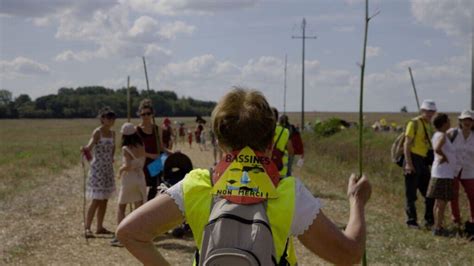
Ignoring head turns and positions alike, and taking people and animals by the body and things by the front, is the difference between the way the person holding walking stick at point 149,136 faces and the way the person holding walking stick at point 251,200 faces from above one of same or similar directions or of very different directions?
very different directions

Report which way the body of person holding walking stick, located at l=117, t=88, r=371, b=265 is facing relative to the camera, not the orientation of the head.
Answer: away from the camera

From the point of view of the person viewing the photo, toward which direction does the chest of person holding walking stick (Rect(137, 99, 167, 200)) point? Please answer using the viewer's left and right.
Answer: facing the viewer

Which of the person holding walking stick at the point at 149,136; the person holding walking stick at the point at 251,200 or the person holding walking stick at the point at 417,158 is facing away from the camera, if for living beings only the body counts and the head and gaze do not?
the person holding walking stick at the point at 251,200

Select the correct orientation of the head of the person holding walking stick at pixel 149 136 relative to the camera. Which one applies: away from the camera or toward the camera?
toward the camera

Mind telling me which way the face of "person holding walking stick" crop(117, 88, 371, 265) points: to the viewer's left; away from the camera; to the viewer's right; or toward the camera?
away from the camera

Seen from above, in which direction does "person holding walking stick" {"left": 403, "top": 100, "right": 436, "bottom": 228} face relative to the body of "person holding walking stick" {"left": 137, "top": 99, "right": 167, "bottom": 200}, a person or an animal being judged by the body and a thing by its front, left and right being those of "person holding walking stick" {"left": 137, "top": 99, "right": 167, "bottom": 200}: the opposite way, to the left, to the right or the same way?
the same way
